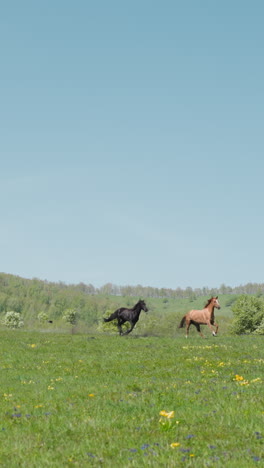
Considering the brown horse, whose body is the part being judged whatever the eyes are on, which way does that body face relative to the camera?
to the viewer's right
